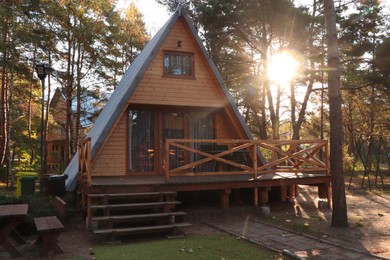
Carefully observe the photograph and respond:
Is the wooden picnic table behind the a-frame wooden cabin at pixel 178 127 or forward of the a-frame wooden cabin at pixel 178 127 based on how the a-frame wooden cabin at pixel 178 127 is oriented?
forward

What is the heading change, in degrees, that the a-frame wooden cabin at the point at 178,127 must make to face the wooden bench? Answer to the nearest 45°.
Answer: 0° — it already faces it

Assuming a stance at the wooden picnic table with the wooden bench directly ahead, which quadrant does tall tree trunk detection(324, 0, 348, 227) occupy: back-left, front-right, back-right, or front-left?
front-left

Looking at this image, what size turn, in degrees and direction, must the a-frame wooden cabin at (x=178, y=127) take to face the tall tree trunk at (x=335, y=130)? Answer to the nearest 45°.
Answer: approximately 45° to its left

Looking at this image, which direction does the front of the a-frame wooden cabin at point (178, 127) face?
toward the camera

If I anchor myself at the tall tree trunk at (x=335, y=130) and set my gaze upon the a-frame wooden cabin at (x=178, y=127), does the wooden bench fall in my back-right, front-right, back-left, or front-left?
front-left
